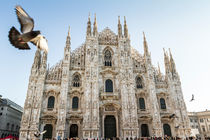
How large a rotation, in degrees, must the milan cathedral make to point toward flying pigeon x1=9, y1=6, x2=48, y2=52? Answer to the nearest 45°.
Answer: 0° — it already faces it

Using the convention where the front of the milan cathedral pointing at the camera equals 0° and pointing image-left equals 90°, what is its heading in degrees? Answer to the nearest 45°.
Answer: approximately 0°
